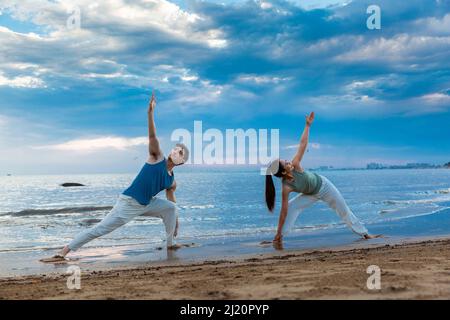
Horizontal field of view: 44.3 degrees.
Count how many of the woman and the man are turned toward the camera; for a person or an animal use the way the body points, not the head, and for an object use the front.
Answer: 2

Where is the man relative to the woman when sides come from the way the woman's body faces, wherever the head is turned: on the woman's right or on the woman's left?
on the woman's right

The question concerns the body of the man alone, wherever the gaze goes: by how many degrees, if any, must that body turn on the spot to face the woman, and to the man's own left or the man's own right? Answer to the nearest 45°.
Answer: approximately 90° to the man's own left

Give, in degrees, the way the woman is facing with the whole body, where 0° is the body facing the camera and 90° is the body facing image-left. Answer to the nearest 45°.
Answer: approximately 0°

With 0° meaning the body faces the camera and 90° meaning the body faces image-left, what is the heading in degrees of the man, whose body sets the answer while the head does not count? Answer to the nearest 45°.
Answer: approximately 0°
